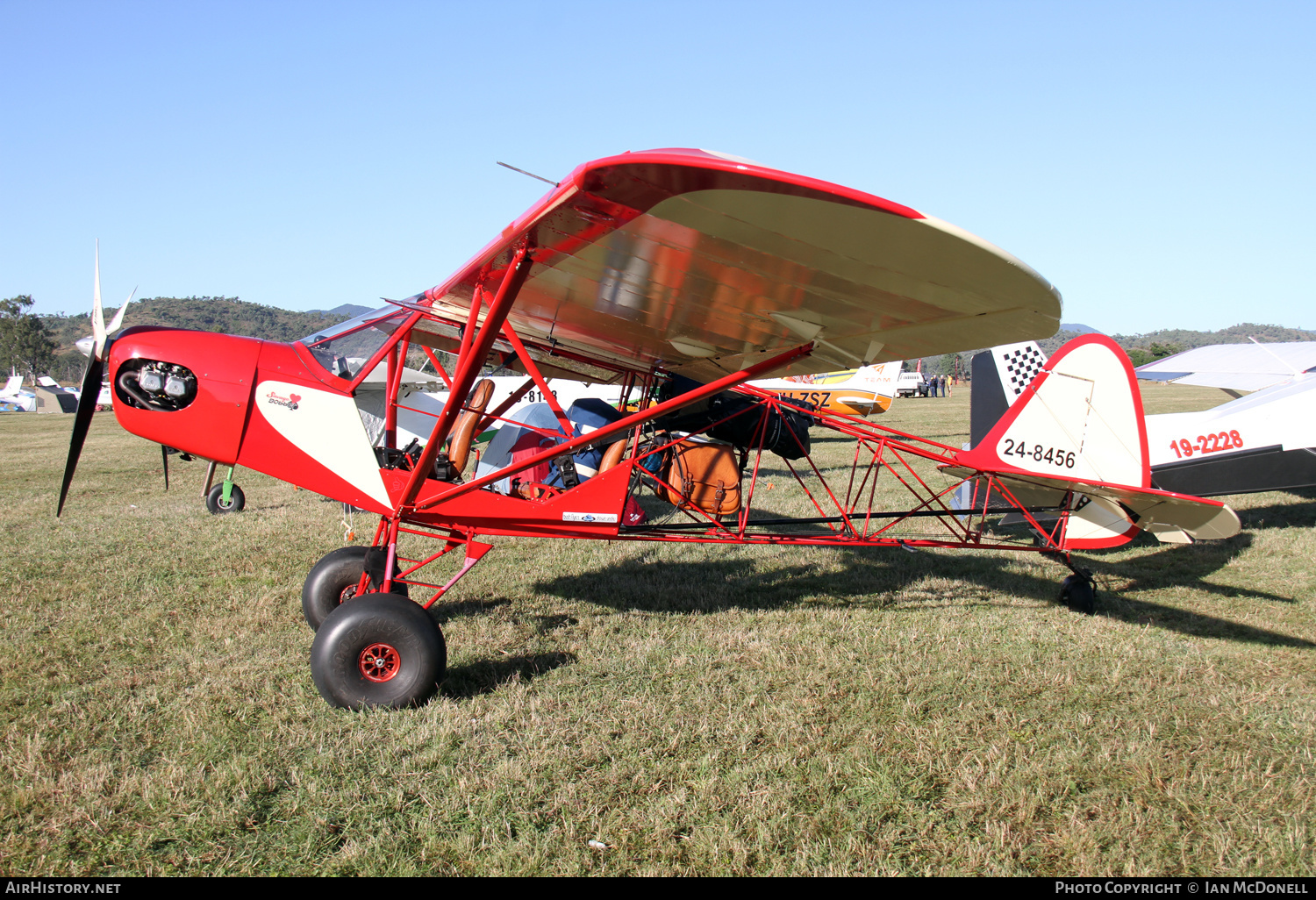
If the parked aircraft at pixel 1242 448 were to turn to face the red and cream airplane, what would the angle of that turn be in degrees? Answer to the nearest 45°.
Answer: approximately 135° to its right

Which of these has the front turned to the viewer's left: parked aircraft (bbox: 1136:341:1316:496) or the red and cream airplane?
the red and cream airplane

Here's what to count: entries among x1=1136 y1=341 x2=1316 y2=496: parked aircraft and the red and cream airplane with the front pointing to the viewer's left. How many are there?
1

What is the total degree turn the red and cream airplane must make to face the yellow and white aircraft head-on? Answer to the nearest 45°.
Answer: approximately 90° to its right

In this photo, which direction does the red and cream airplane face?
to the viewer's left

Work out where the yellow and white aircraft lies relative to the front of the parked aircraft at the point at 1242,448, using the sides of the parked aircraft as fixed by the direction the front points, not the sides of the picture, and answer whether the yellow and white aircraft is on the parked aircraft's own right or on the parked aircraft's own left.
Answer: on the parked aircraft's own left

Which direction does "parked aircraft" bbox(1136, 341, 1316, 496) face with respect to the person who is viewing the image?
facing away from the viewer and to the right of the viewer

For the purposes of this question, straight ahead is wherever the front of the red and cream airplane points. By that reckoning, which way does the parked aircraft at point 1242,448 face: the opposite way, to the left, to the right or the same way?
the opposite way
